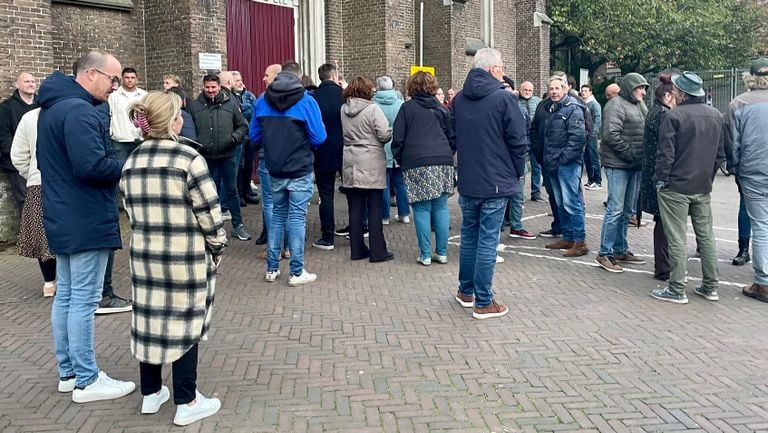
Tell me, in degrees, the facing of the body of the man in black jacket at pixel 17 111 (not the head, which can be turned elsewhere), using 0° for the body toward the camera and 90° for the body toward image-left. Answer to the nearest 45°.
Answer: approximately 315°

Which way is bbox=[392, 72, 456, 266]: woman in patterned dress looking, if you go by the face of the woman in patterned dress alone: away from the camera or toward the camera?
away from the camera

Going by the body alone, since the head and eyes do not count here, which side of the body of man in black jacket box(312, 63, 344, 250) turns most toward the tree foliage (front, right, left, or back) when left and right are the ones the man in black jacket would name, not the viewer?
right

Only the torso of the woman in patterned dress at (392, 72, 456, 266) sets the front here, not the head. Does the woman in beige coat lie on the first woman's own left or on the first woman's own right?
on the first woman's own left

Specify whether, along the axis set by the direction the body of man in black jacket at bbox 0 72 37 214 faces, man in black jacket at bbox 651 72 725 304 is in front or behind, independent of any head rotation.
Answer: in front

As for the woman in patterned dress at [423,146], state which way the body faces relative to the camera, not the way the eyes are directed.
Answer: away from the camera

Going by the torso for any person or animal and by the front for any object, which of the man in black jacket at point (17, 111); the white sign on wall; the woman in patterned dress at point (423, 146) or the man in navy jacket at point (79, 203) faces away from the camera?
the woman in patterned dress

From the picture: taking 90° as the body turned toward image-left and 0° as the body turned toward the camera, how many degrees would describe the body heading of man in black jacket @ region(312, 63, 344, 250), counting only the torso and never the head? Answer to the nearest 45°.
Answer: approximately 135°

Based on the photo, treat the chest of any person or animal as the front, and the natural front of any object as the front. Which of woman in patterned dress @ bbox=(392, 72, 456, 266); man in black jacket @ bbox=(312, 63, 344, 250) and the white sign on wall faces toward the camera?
the white sign on wall
